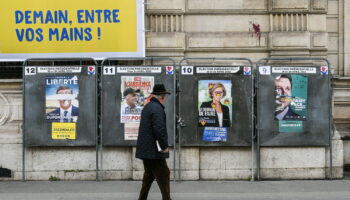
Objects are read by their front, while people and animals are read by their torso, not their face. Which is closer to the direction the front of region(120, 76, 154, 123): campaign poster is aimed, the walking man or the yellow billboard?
the walking man

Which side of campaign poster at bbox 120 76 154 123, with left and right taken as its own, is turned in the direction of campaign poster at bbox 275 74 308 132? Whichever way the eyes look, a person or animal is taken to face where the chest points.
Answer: left

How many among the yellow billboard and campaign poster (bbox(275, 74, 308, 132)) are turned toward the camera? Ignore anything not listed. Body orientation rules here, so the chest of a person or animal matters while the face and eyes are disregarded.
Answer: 2

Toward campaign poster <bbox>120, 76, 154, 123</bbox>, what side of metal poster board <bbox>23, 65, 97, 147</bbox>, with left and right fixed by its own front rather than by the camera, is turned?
left

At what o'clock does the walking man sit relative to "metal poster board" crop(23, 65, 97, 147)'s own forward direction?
The walking man is roughly at 11 o'clock from the metal poster board.

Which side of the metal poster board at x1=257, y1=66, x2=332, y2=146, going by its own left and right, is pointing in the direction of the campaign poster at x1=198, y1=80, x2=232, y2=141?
right
